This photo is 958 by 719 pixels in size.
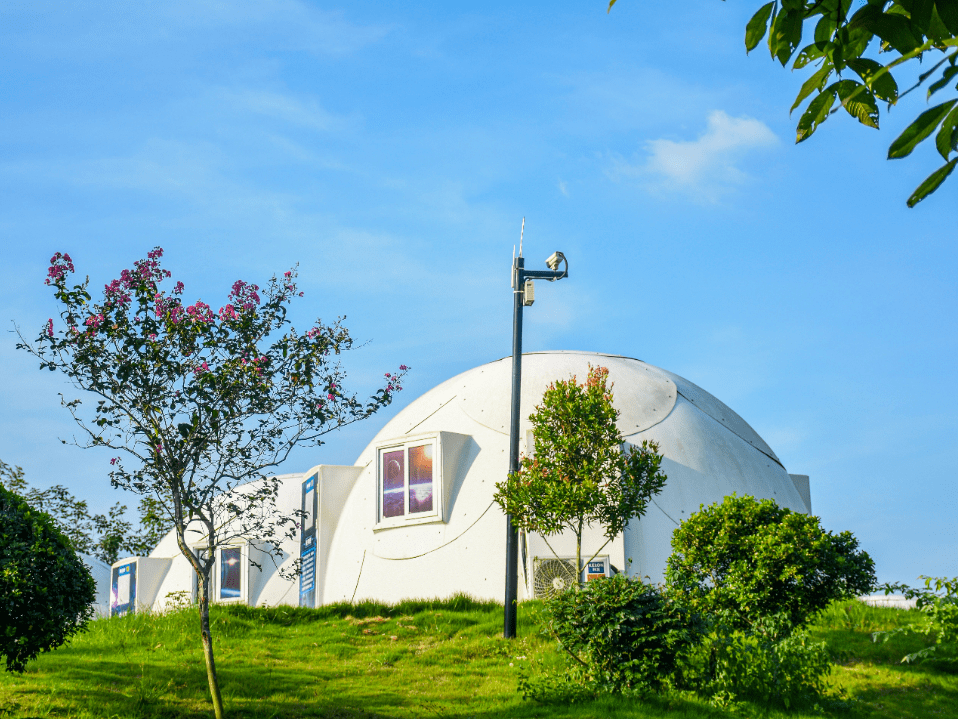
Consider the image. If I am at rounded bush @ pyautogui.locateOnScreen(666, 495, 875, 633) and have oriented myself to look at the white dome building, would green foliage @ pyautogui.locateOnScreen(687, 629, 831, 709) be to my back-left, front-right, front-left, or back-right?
back-left

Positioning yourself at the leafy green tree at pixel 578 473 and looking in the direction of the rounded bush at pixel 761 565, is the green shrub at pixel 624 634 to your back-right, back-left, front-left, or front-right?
front-right

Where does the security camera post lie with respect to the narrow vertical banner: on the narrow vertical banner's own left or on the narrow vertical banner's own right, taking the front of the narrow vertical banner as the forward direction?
on the narrow vertical banner's own left

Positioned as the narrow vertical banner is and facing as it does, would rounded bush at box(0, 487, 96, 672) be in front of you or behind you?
in front

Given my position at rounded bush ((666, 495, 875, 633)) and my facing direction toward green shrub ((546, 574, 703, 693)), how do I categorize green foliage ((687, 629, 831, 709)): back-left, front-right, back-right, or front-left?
front-left

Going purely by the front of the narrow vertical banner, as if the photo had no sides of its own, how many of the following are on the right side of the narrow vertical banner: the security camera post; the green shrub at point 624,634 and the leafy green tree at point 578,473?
0

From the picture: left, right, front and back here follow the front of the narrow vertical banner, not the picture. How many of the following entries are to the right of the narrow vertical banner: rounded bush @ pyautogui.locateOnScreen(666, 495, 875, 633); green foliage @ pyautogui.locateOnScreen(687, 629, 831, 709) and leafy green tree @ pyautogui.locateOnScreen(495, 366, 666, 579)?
0

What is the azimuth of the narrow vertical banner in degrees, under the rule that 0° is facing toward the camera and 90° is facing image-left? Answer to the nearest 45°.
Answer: approximately 45°

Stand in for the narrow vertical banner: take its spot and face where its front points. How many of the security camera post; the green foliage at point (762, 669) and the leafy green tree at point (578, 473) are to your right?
0

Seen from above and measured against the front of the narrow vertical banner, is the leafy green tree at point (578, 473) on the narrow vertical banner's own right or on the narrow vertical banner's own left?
on the narrow vertical banner's own left

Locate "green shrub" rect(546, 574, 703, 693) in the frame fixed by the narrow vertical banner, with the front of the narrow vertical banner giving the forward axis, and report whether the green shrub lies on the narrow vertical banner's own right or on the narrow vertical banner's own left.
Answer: on the narrow vertical banner's own left
